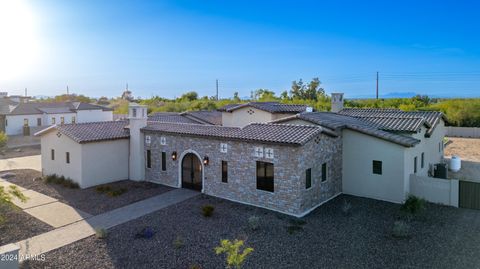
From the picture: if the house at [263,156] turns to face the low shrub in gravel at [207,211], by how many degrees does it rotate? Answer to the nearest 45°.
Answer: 0° — it already faces it

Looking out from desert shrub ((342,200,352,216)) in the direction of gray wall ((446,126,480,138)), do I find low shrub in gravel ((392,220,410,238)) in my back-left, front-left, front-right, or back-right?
back-right

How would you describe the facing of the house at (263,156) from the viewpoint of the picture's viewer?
facing the viewer and to the left of the viewer

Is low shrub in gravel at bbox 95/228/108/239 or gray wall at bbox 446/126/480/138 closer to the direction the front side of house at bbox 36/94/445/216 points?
the low shrub in gravel

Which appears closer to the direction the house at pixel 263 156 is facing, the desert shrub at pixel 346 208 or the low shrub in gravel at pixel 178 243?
the low shrub in gravel

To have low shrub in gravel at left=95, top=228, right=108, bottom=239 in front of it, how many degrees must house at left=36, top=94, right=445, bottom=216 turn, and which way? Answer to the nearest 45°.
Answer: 0° — it already faces it

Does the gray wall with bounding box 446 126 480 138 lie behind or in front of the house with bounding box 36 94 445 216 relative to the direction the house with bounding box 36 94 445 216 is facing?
behind

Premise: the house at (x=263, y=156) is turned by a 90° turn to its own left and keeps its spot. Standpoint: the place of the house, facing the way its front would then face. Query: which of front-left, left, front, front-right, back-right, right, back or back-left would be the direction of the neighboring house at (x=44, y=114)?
back

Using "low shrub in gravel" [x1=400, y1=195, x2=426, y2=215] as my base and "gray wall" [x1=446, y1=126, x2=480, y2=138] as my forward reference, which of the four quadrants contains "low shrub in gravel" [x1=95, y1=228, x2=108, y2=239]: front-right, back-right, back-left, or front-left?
back-left

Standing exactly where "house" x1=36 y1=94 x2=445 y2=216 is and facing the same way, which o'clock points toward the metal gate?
The metal gate is roughly at 8 o'clock from the house.

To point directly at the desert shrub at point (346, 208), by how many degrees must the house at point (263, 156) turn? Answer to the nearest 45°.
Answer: approximately 90° to its left
